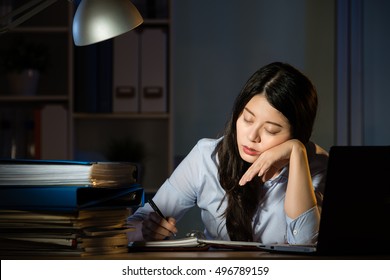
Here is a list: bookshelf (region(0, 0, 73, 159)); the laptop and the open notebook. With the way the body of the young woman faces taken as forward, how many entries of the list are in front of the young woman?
2

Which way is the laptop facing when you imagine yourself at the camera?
facing away from the viewer and to the left of the viewer

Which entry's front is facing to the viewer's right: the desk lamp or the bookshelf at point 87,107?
the desk lamp

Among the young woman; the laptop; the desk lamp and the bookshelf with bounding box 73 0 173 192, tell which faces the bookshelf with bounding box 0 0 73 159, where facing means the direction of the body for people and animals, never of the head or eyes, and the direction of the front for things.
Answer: the laptop

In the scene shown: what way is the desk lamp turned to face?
to the viewer's right

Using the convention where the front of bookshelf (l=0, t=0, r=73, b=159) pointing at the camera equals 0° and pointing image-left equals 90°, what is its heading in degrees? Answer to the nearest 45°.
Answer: approximately 0°

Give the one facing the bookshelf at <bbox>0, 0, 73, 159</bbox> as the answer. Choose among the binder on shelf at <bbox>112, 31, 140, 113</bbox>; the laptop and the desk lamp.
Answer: the laptop
